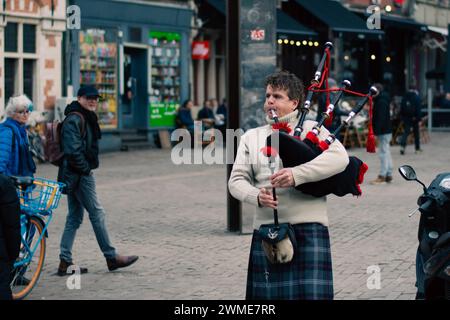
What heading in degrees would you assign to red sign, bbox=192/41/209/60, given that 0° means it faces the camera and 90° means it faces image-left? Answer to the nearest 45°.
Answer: approximately 0°

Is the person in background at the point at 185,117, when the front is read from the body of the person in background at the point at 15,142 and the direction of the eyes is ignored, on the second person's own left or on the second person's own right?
on the second person's own left

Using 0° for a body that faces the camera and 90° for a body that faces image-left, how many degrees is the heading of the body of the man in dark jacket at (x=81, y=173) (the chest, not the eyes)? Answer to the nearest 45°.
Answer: approximately 270°

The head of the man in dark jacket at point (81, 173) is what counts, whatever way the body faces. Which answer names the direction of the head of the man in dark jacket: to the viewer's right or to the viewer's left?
to the viewer's right

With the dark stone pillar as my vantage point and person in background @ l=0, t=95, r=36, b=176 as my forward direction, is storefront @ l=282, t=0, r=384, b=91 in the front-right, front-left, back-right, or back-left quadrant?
back-right

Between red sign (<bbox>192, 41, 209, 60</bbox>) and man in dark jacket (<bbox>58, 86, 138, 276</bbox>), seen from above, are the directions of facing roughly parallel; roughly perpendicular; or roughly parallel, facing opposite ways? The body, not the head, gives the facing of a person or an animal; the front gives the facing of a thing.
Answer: roughly perpendicular

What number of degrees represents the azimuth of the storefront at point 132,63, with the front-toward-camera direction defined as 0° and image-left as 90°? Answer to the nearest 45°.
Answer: approximately 0°

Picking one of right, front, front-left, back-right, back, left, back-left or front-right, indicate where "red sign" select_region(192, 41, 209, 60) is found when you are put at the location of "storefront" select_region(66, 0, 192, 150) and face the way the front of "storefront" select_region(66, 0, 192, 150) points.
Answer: back-left

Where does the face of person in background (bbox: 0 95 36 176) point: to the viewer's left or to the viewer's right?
to the viewer's right
